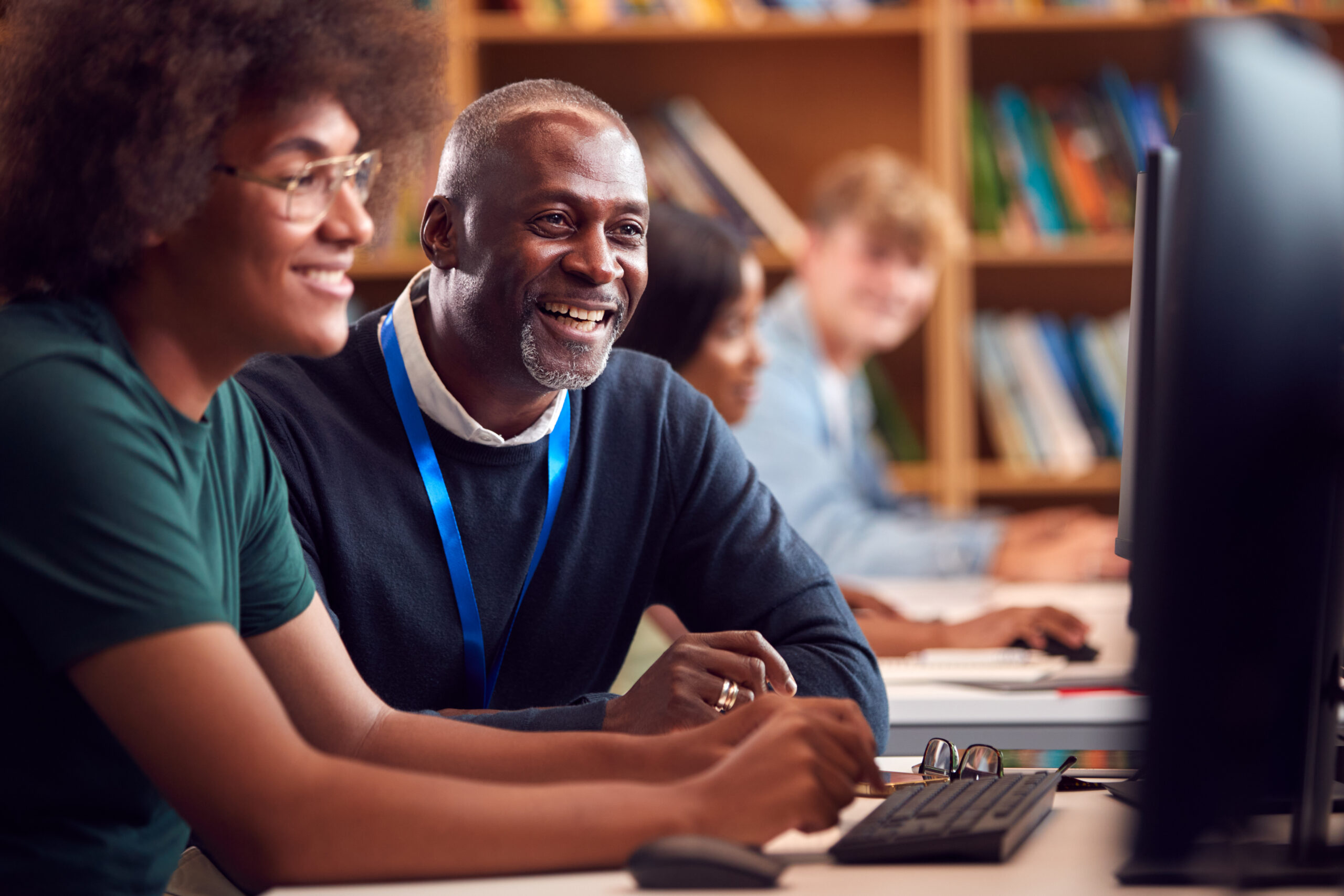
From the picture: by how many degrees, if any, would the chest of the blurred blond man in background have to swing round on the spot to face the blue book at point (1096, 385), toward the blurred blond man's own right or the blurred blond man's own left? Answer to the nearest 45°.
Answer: approximately 90° to the blurred blond man's own left

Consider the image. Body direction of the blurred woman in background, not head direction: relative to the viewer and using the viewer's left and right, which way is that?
facing to the right of the viewer

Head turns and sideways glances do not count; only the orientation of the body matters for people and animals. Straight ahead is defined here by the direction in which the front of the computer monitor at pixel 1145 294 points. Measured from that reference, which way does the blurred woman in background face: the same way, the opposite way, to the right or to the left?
the opposite way

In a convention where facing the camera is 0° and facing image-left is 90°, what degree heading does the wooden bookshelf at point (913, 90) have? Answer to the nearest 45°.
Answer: approximately 0°

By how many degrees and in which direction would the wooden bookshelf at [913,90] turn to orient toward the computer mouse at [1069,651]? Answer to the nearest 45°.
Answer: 0° — it already faces it

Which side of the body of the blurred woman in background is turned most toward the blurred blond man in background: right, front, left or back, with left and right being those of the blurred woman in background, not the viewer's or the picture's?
left

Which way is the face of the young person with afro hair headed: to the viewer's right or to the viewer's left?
to the viewer's right

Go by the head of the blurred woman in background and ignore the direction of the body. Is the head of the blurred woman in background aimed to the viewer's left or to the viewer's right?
to the viewer's right

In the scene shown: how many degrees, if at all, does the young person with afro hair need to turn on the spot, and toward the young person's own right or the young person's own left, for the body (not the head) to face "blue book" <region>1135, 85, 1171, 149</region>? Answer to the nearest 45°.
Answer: approximately 45° to the young person's own left

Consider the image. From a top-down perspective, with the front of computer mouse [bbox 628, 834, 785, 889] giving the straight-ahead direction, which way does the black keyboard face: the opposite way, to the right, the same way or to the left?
the opposite way
